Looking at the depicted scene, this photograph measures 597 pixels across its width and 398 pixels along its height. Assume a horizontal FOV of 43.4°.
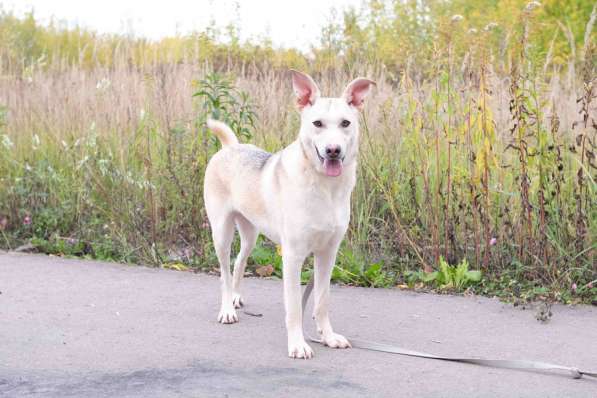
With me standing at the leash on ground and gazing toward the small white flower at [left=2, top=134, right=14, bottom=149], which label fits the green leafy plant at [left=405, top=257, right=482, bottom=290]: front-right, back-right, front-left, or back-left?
front-right

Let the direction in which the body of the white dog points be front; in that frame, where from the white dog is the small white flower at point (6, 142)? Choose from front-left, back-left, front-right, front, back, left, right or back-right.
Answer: back

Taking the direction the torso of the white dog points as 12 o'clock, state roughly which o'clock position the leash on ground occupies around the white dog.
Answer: The leash on ground is roughly at 11 o'clock from the white dog.

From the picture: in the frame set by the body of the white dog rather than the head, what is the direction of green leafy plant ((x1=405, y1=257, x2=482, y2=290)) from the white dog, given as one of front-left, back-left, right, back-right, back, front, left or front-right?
left

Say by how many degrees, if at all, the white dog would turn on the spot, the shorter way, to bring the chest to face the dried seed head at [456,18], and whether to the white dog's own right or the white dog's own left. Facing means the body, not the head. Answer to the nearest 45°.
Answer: approximately 90° to the white dog's own left

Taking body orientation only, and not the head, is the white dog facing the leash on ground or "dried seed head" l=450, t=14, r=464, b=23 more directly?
the leash on ground

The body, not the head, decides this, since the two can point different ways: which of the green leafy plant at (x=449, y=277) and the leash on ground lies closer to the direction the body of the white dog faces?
the leash on ground

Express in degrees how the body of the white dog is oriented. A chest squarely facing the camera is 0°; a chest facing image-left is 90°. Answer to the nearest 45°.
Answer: approximately 315°
